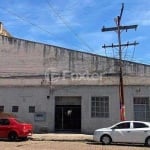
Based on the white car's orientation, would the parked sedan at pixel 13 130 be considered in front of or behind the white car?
in front

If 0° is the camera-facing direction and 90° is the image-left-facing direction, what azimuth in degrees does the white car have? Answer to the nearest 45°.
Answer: approximately 90°

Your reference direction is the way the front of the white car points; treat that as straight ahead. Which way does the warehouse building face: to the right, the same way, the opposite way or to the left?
to the left

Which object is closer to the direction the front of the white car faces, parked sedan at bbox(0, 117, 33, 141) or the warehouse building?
the parked sedan

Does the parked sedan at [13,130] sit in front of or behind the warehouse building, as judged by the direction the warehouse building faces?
in front

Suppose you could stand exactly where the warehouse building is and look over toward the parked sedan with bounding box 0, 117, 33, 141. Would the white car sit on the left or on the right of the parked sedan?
left

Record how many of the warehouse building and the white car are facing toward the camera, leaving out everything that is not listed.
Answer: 1

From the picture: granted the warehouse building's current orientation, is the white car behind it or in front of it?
in front

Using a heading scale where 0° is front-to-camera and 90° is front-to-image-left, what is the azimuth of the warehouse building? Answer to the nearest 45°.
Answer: approximately 0°

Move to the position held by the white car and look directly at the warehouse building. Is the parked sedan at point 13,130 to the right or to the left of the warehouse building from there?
left
